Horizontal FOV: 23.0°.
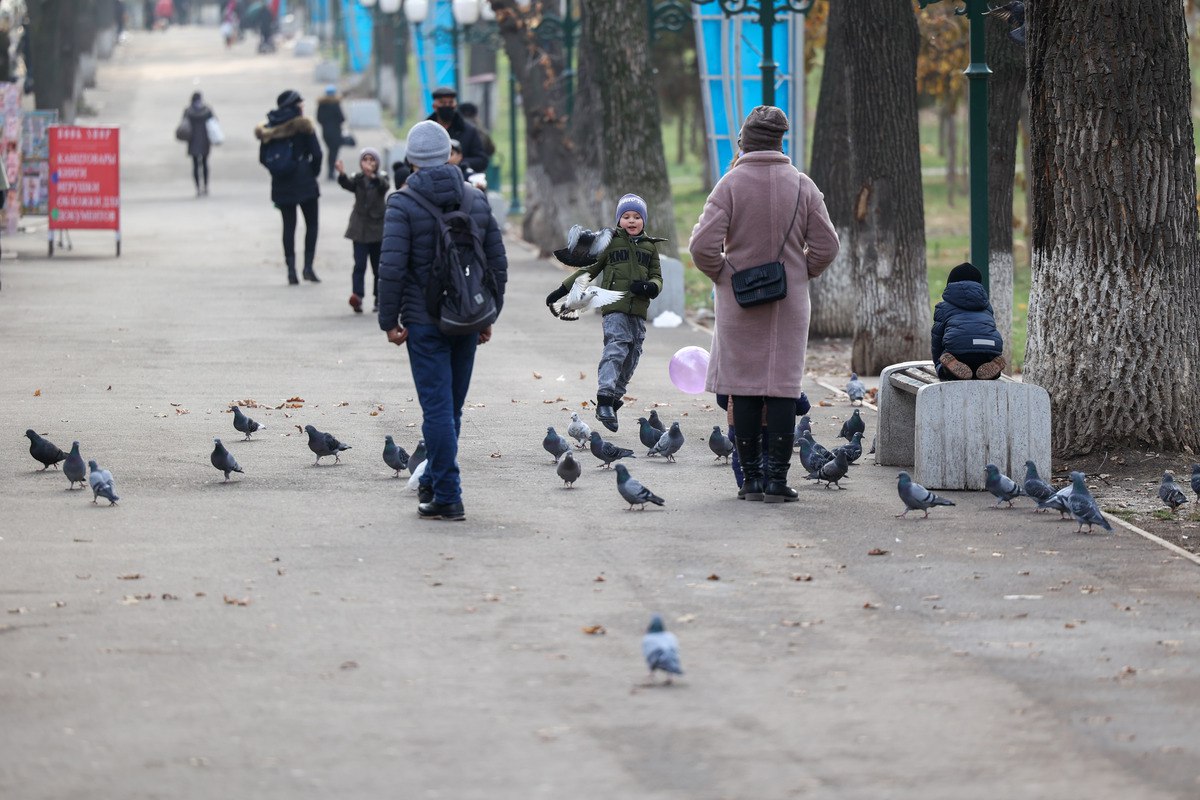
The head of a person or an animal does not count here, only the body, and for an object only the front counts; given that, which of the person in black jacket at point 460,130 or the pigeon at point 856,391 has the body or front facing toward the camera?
the person in black jacket

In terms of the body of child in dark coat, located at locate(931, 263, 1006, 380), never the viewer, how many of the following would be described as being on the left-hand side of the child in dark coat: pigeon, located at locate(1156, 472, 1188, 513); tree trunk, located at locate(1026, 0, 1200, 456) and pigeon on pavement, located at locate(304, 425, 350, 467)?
1

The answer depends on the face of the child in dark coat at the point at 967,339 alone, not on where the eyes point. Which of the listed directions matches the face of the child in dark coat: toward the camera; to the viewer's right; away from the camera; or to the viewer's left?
away from the camera

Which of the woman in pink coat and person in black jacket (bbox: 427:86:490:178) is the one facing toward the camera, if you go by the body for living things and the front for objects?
the person in black jacket

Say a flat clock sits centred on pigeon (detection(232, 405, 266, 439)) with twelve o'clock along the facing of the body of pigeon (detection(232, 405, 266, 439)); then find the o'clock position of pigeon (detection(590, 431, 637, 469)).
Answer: pigeon (detection(590, 431, 637, 469)) is roughly at 7 o'clock from pigeon (detection(232, 405, 266, 439)).

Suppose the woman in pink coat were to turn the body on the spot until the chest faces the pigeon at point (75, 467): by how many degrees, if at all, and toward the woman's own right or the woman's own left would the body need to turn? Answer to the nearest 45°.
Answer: approximately 90° to the woman's own left

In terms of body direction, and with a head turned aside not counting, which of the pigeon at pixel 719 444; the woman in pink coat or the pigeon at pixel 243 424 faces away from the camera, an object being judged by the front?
the woman in pink coat

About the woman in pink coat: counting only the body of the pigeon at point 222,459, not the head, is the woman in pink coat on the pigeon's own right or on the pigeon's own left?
on the pigeon's own left

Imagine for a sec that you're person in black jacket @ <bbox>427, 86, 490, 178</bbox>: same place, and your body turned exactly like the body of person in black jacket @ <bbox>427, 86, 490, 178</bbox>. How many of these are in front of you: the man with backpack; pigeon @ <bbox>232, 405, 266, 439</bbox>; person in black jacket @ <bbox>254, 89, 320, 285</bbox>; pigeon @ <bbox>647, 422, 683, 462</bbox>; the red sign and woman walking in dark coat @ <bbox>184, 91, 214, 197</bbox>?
3

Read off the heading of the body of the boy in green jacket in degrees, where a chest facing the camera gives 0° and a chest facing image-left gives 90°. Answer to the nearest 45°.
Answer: approximately 0°

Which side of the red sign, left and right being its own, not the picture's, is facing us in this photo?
front

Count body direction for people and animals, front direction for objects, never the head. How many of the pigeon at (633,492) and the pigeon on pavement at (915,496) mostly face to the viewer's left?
2

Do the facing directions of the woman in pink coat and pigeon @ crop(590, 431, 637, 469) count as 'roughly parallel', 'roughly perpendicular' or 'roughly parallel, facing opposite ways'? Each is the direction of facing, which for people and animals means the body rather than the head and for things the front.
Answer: roughly perpendicular
